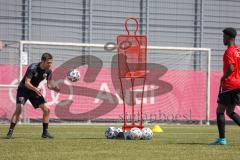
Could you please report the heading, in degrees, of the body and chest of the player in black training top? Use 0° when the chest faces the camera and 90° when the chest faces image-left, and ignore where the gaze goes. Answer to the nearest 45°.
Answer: approximately 315°

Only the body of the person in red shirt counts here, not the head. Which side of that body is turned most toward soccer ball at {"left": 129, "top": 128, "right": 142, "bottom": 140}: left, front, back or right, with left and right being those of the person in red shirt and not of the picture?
front

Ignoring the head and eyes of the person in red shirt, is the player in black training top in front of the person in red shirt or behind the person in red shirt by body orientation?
in front

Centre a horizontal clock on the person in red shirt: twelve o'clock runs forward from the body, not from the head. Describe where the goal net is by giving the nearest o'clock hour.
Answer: The goal net is roughly at 1 o'clock from the person in red shirt.

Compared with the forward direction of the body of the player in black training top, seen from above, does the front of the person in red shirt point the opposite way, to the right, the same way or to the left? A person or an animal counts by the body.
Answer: the opposite way

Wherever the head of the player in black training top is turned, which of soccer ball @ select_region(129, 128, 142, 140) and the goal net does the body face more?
the soccer ball

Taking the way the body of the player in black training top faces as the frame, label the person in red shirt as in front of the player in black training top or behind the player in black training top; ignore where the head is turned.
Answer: in front

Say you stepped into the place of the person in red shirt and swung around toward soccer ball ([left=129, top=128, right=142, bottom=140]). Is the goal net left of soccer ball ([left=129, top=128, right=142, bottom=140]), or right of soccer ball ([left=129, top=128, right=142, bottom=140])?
right

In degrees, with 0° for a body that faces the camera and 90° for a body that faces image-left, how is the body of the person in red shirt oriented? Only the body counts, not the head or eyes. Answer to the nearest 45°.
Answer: approximately 135°

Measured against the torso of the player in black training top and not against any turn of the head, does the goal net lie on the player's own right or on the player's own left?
on the player's own left
